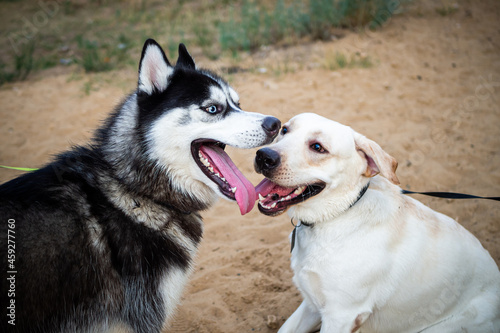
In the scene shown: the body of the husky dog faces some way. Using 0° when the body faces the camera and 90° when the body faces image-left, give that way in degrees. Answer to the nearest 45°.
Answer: approximately 270°

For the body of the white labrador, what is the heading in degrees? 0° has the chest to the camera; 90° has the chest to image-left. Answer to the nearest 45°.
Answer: approximately 90°
